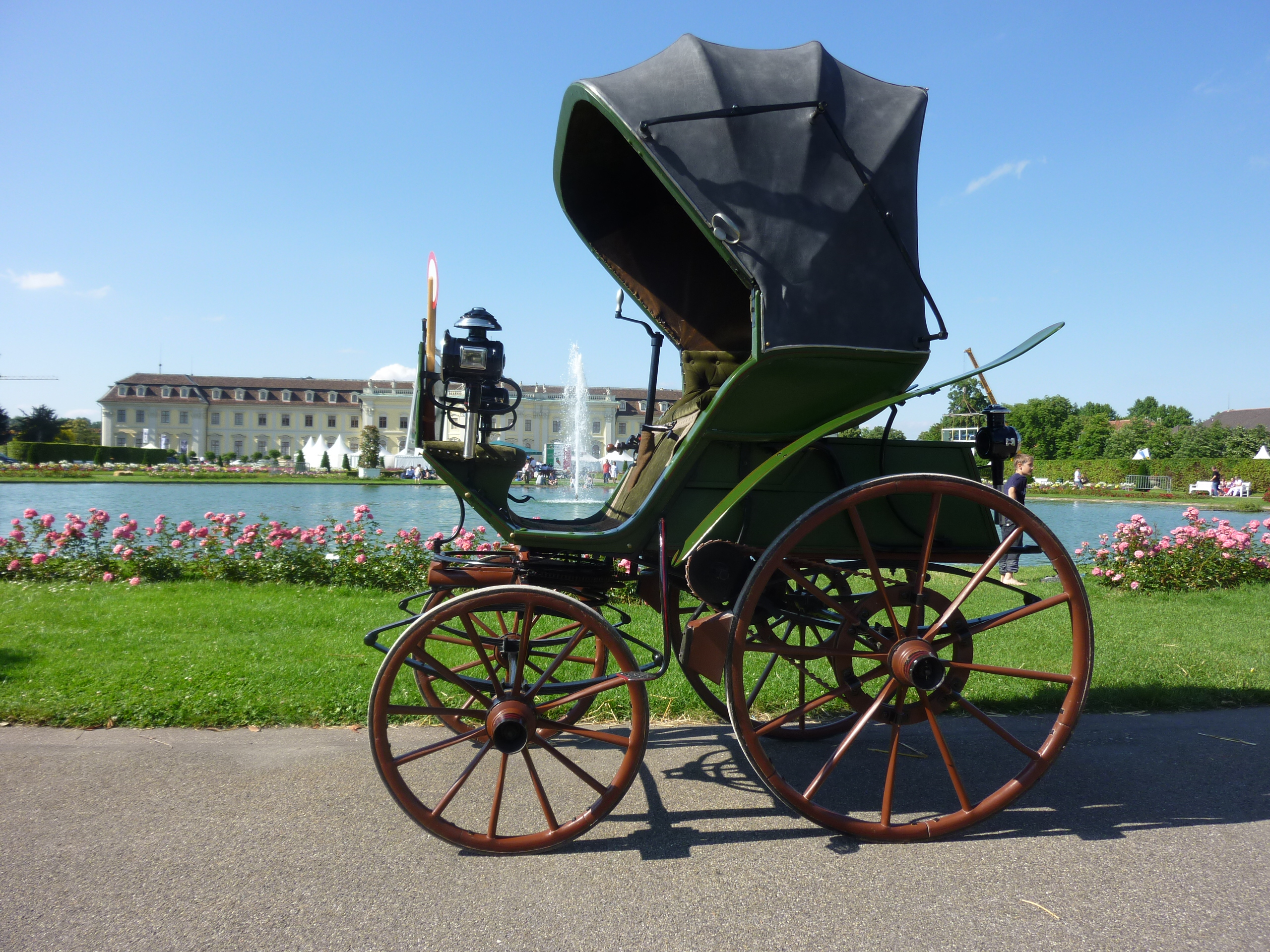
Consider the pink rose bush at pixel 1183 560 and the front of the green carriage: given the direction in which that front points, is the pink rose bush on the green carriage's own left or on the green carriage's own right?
on the green carriage's own right

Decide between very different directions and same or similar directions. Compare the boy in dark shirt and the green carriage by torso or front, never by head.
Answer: very different directions

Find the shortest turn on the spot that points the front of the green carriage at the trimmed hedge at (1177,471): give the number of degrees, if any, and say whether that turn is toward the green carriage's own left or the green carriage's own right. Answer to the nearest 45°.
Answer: approximately 135° to the green carriage's own right

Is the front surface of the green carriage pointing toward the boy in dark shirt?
no

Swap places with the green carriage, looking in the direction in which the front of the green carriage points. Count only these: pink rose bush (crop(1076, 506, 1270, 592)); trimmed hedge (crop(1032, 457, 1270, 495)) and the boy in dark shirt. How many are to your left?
0

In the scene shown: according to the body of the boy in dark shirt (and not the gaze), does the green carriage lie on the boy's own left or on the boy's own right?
on the boy's own right

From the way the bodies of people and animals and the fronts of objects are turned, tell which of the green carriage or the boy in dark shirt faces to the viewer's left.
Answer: the green carriage

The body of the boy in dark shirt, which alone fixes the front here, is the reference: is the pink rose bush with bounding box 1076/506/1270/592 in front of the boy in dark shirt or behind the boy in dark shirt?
in front

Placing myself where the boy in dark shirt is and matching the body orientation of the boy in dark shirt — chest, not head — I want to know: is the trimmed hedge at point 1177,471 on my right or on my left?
on my left

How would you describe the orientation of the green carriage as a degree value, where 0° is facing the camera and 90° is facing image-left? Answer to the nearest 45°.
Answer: approximately 90°
